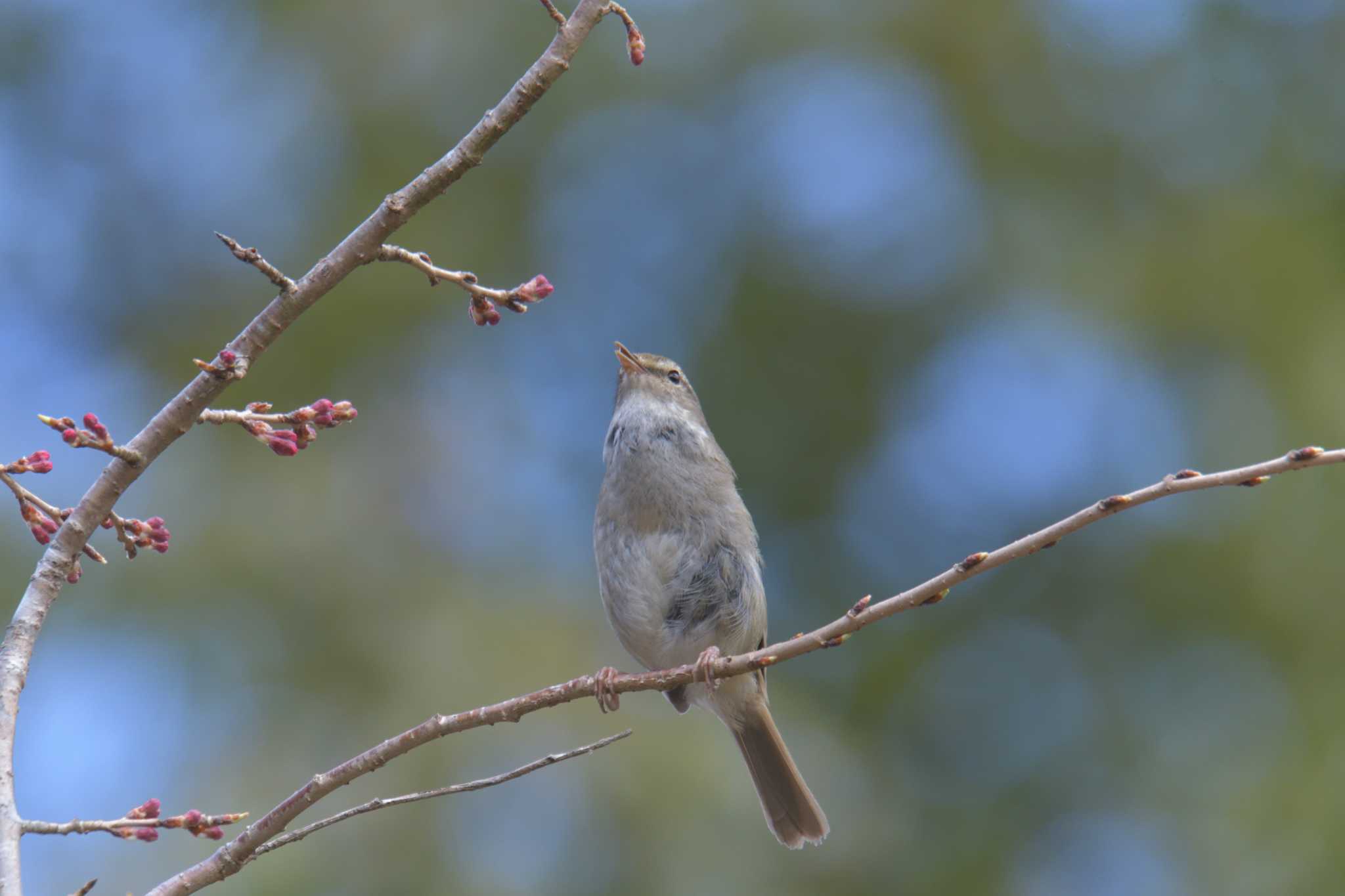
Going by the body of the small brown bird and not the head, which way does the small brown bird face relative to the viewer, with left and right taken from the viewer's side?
facing the viewer and to the left of the viewer
